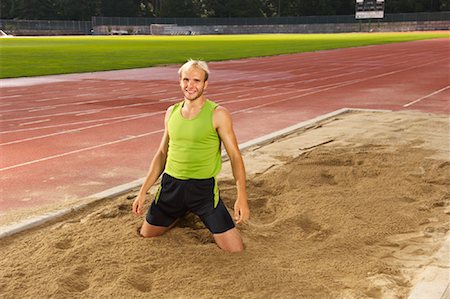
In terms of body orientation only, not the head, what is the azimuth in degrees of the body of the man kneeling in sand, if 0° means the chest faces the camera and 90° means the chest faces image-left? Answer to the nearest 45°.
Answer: approximately 0°
